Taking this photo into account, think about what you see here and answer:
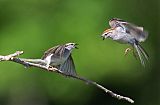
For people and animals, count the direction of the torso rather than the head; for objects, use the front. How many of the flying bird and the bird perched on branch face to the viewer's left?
1

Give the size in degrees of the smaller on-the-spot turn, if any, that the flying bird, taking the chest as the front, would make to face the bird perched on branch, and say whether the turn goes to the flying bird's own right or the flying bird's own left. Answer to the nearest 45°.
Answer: approximately 45° to the flying bird's own left

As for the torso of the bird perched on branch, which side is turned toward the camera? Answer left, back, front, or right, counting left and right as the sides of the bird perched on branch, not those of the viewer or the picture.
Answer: right

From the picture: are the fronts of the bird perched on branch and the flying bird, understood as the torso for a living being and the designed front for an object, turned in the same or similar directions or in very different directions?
very different directions

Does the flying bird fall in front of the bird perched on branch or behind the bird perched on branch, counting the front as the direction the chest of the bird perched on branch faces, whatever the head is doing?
in front

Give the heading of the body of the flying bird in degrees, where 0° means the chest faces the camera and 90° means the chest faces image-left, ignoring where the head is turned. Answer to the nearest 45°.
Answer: approximately 90°
